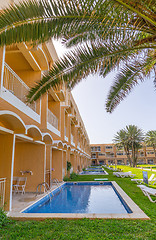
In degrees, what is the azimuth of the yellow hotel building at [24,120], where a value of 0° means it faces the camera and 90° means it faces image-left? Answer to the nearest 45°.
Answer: approximately 270°

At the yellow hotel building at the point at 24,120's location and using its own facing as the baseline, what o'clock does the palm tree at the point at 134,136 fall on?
The palm tree is roughly at 10 o'clock from the yellow hotel building.
